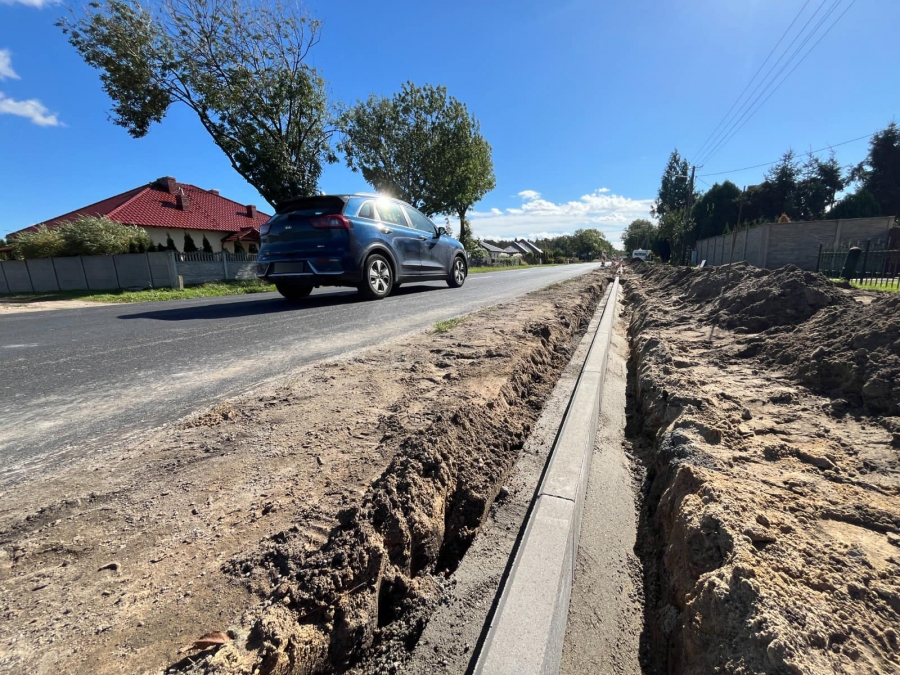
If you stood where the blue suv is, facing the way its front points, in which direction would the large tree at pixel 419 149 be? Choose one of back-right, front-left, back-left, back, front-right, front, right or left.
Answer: front-left

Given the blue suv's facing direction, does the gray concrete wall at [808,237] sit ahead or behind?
ahead

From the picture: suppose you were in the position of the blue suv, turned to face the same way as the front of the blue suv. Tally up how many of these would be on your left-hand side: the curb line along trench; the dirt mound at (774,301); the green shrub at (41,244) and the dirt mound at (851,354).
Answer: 1

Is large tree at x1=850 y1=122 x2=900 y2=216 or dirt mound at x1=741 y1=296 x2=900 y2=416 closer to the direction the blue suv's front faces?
the large tree

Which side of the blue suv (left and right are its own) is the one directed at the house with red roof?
left

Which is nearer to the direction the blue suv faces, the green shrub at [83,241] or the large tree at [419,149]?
the large tree

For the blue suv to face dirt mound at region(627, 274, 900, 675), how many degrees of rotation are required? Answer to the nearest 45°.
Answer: approximately 135° to its right

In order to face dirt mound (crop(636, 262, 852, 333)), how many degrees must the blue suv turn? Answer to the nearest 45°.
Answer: approximately 90° to its right

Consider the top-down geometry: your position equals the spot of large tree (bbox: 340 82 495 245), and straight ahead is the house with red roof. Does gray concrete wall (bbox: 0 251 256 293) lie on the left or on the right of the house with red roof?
left

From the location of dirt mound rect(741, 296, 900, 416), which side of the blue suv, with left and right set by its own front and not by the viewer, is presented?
right

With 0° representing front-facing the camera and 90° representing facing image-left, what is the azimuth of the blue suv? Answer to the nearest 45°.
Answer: approximately 225°

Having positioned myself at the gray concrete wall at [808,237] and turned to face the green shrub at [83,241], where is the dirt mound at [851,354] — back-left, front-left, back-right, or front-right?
front-left

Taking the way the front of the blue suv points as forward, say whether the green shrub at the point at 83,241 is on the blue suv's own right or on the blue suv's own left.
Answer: on the blue suv's own left

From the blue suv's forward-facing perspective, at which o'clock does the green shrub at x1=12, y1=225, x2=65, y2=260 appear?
The green shrub is roughly at 9 o'clock from the blue suv.
